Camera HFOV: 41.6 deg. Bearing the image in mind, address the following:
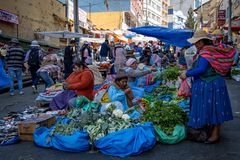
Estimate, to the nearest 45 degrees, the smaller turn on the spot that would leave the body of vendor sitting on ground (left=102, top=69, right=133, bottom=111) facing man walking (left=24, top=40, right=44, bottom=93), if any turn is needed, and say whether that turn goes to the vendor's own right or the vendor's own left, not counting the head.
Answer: approximately 180°

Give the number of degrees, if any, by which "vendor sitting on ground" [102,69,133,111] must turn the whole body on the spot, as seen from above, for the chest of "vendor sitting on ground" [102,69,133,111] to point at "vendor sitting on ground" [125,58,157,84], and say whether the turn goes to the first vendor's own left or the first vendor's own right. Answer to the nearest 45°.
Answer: approximately 135° to the first vendor's own left

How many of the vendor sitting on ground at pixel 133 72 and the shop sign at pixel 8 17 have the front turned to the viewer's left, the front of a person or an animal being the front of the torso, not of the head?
0

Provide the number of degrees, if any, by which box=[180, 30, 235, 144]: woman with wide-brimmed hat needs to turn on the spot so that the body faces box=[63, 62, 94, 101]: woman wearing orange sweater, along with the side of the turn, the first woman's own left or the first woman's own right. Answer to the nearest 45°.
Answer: approximately 45° to the first woman's own right

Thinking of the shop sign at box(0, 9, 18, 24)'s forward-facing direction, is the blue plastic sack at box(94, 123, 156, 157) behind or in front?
in front

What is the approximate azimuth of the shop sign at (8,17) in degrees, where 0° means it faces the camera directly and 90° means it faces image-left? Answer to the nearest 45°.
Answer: approximately 315°

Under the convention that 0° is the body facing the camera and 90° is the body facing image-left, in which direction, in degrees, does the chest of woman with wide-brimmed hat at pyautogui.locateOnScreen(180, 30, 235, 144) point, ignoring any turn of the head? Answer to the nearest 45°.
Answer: approximately 90°

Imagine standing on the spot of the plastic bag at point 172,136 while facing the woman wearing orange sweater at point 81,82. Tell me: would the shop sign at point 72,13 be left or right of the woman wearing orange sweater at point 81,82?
right

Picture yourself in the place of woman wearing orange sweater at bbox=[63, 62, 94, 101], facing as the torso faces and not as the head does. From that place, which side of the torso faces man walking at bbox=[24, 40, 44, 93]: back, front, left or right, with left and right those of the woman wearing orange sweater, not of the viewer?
right

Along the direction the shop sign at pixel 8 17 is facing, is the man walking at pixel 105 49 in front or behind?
in front
